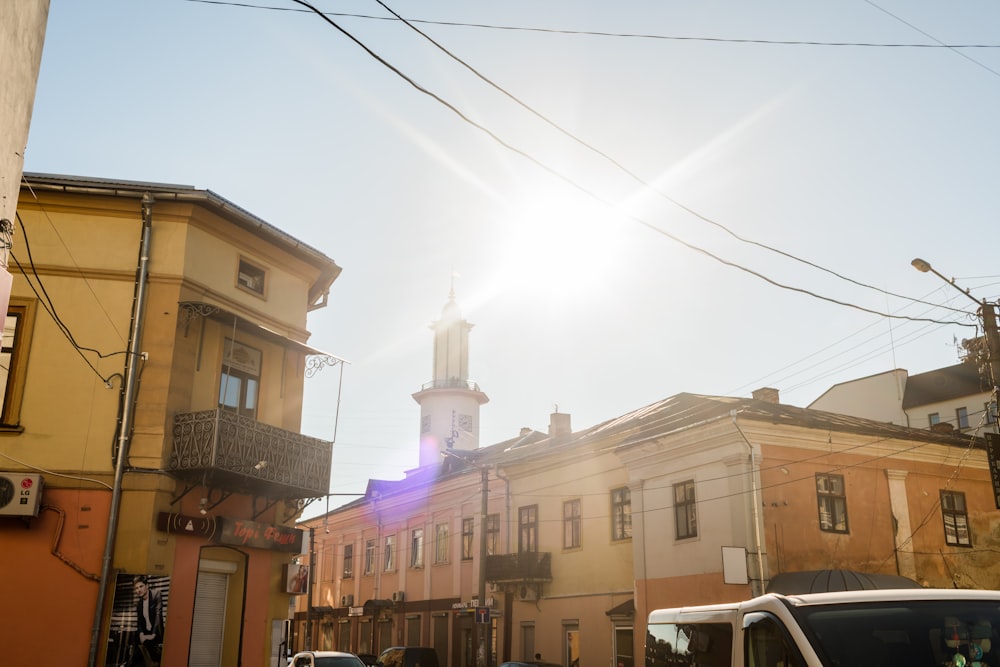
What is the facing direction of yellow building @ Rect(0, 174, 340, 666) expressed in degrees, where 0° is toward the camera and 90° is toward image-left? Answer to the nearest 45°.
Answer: approximately 315°

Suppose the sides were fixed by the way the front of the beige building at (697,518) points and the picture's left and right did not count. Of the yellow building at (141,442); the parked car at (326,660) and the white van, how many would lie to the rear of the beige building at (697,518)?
0

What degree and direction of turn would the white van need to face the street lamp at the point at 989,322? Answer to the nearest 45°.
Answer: approximately 135° to its left

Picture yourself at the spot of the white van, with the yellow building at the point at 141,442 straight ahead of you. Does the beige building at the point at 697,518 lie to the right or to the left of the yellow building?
right

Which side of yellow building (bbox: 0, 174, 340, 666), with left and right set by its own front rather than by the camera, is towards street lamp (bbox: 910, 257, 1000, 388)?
front

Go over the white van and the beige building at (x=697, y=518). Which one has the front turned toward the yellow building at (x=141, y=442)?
the beige building

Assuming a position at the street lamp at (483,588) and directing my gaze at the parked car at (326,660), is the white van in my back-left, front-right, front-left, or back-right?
front-left

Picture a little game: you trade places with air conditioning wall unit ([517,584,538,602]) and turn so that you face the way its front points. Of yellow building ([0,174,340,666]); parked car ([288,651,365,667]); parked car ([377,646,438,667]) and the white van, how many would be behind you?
0

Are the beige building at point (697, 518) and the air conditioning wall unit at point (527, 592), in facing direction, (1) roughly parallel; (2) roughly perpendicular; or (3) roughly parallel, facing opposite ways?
roughly parallel

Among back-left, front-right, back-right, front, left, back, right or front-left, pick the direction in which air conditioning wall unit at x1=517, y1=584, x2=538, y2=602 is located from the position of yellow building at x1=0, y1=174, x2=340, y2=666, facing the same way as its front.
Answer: left

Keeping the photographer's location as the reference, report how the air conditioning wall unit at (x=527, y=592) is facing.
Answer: facing the viewer and to the left of the viewer
